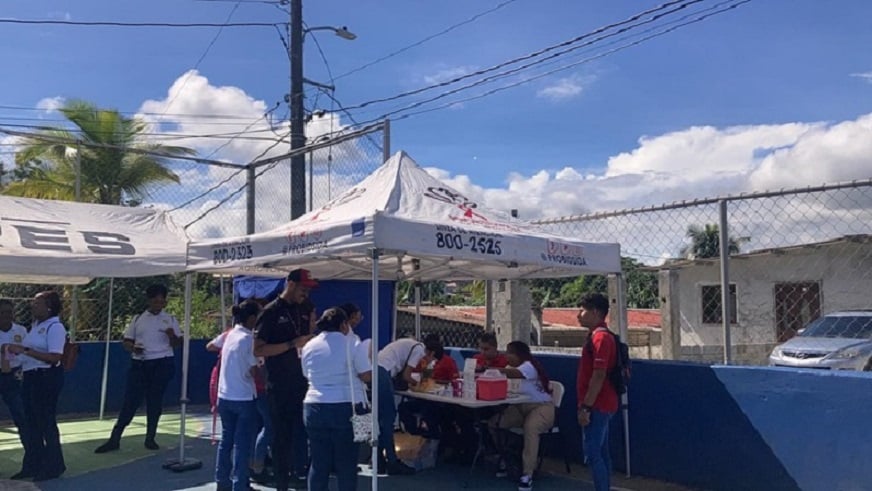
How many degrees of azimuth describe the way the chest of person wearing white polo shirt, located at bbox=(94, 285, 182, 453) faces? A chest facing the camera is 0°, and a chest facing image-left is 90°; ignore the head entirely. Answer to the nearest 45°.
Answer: approximately 0°

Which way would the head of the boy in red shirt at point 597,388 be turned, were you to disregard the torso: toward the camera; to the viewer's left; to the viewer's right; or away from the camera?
to the viewer's left

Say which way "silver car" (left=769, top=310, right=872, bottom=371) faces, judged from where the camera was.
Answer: facing the viewer and to the left of the viewer

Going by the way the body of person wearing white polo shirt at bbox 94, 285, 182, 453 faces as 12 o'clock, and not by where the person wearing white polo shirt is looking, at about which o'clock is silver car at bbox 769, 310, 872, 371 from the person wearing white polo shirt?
The silver car is roughly at 9 o'clock from the person wearing white polo shirt.

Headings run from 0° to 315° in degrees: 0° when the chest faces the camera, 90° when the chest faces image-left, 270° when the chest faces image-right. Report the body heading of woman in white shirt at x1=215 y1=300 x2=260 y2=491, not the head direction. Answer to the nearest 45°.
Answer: approximately 225°

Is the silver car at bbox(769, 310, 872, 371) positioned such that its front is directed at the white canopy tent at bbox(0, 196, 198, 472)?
yes

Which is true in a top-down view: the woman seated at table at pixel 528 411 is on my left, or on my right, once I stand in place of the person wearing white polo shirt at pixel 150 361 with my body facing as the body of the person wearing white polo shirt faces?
on my left

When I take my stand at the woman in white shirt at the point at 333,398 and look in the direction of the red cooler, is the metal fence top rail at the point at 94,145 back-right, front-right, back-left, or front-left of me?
front-left

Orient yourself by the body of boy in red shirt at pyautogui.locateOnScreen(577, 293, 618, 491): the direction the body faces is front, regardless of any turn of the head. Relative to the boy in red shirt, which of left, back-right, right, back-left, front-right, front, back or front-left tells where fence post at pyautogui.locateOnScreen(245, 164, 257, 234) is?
front-right
